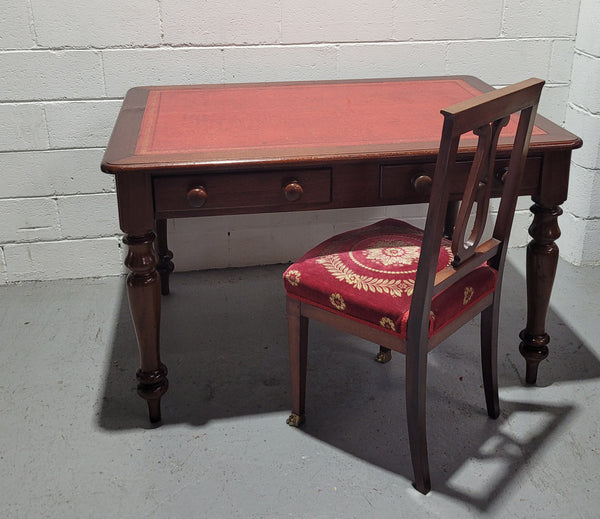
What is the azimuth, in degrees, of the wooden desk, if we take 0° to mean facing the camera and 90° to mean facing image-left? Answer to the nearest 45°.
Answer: approximately 0°

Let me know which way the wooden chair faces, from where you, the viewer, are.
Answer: facing away from the viewer and to the left of the viewer
